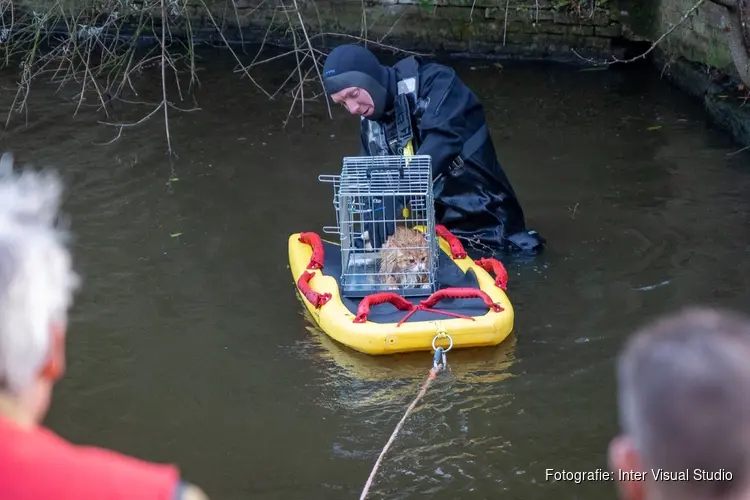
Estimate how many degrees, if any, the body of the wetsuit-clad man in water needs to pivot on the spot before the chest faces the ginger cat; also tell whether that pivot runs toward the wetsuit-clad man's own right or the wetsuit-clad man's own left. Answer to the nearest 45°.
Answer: approximately 45° to the wetsuit-clad man's own left

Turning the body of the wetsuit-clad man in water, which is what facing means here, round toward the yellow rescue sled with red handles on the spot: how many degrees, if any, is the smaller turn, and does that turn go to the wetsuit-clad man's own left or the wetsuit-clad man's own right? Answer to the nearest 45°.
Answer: approximately 45° to the wetsuit-clad man's own left

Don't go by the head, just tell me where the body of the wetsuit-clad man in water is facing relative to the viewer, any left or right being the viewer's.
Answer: facing the viewer and to the left of the viewer

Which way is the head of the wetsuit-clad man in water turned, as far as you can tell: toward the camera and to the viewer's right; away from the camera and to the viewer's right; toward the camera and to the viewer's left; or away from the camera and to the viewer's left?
toward the camera and to the viewer's left
